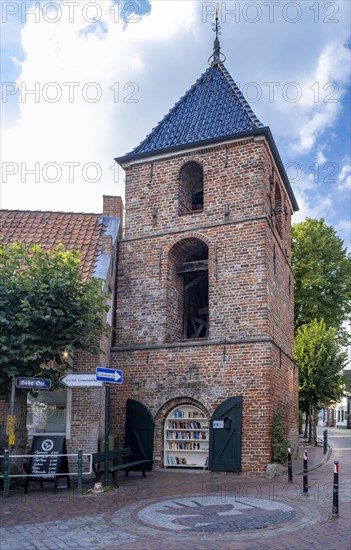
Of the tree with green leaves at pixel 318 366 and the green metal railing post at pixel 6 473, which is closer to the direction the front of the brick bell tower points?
the green metal railing post

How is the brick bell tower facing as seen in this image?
toward the camera

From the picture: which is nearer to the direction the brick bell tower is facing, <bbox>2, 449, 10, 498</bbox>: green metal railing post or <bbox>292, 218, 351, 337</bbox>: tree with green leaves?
the green metal railing post

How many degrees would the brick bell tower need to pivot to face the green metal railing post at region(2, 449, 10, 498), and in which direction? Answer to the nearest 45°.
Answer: approximately 45° to its right

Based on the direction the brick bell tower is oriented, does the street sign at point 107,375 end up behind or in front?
in front

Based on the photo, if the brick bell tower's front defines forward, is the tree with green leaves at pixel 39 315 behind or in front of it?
in front
